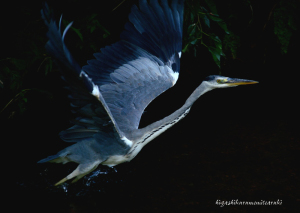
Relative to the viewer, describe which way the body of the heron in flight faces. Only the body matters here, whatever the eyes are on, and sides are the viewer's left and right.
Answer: facing to the right of the viewer
